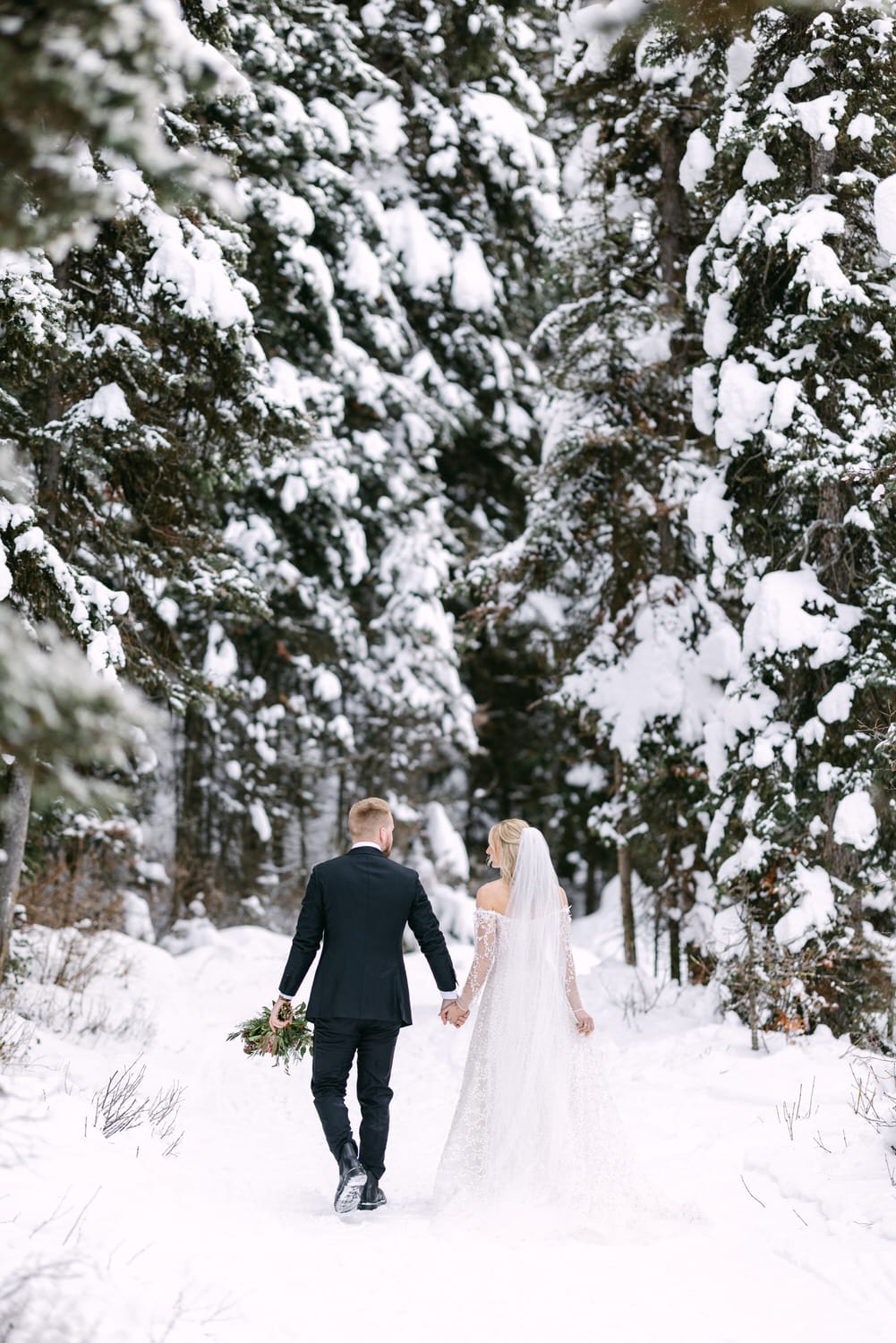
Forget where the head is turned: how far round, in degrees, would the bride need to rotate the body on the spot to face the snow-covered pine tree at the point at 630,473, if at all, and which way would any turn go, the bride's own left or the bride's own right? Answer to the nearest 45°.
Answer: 0° — they already face it

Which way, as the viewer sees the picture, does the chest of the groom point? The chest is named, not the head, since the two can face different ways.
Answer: away from the camera

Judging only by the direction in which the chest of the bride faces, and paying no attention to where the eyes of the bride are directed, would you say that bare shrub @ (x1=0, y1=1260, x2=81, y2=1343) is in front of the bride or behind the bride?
behind

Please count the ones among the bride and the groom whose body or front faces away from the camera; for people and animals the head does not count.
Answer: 2

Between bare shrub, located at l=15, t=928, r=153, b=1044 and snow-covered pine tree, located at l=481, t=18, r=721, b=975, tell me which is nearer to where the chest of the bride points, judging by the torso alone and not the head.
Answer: the snow-covered pine tree

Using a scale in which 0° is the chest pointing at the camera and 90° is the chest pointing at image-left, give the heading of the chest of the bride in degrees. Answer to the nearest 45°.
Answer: approximately 180°

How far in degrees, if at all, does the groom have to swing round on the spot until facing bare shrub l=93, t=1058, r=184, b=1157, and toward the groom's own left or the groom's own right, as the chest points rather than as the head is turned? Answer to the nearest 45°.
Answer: approximately 90° to the groom's own left

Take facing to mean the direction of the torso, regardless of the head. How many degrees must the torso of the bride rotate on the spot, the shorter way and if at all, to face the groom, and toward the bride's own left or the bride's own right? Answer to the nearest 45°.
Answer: approximately 135° to the bride's own left

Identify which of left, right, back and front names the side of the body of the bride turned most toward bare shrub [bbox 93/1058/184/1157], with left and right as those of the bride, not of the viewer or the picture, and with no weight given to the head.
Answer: left
